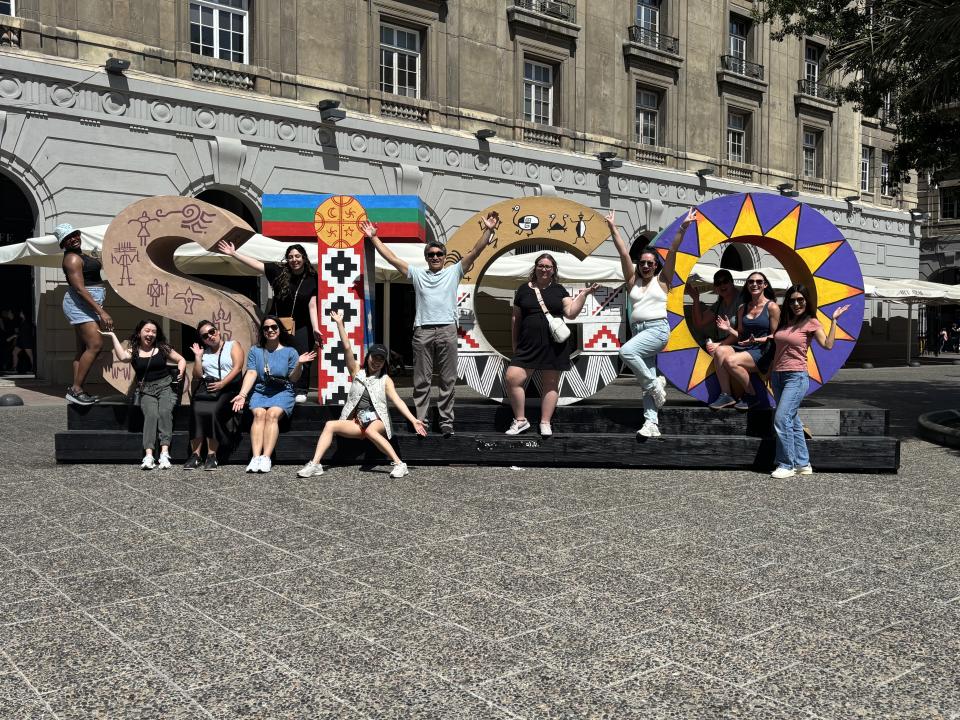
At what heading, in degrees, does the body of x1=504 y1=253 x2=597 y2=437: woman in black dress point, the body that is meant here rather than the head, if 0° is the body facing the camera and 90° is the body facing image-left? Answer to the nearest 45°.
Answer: approximately 0°

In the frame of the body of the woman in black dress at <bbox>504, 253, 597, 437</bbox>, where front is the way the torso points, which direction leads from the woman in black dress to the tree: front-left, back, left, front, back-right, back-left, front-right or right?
back-left

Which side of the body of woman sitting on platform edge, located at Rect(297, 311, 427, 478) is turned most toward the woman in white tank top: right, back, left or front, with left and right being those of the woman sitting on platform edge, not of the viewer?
left

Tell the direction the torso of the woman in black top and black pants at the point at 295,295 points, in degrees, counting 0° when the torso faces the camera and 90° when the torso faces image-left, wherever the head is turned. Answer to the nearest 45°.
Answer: approximately 0°

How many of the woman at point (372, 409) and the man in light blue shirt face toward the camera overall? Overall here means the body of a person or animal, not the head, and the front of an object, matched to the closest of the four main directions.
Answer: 2

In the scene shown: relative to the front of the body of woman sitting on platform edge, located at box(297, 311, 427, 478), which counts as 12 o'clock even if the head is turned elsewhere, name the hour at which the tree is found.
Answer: The tree is roughly at 8 o'clock from the woman sitting on platform edge.
